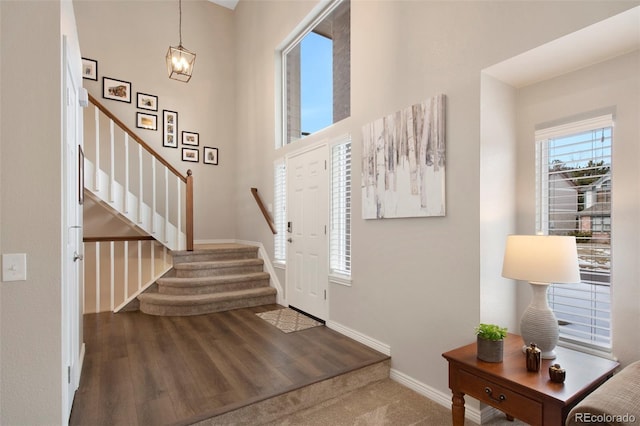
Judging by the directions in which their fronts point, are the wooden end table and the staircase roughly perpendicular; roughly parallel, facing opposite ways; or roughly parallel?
roughly perpendicular

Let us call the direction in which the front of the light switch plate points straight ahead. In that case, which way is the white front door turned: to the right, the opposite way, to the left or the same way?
to the right

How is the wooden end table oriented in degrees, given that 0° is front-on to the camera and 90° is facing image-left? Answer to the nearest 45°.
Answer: approximately 45°

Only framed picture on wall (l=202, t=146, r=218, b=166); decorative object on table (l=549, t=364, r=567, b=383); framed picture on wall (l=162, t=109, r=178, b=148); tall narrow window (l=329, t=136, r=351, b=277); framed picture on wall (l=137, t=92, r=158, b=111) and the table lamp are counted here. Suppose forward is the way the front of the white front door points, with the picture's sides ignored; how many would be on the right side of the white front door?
3

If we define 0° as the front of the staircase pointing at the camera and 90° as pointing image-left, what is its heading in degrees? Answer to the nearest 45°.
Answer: approximately 0°

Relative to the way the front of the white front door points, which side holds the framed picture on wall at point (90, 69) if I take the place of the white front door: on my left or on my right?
on my right

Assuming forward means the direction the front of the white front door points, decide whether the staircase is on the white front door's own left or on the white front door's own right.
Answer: on the white front door's own right
